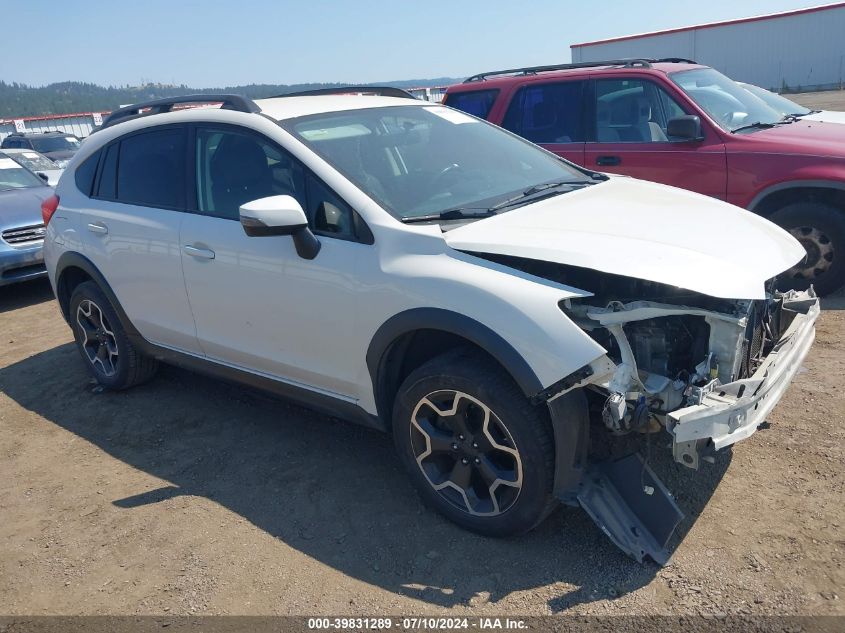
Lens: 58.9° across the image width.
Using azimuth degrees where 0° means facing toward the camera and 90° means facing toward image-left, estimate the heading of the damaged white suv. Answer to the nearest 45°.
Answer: approximately 315°

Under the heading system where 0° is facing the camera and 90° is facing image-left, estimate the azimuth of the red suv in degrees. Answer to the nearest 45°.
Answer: approximately 315°

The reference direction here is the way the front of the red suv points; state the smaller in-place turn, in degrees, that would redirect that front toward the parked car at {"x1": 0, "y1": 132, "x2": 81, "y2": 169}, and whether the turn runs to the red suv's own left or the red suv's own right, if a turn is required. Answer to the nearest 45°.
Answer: approximately 180°

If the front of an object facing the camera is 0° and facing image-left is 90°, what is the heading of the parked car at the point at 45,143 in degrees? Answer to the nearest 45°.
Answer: approximately 315°

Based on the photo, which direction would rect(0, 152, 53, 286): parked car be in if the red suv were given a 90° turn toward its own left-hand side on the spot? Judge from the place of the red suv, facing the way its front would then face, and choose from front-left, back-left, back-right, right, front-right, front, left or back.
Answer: back-left

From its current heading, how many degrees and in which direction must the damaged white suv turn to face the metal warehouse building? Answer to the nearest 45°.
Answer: approximately 90° to its left

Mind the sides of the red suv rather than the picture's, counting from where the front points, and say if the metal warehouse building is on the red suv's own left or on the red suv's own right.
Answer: on the red suv's own left

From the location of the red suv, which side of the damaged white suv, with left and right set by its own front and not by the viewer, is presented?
left
